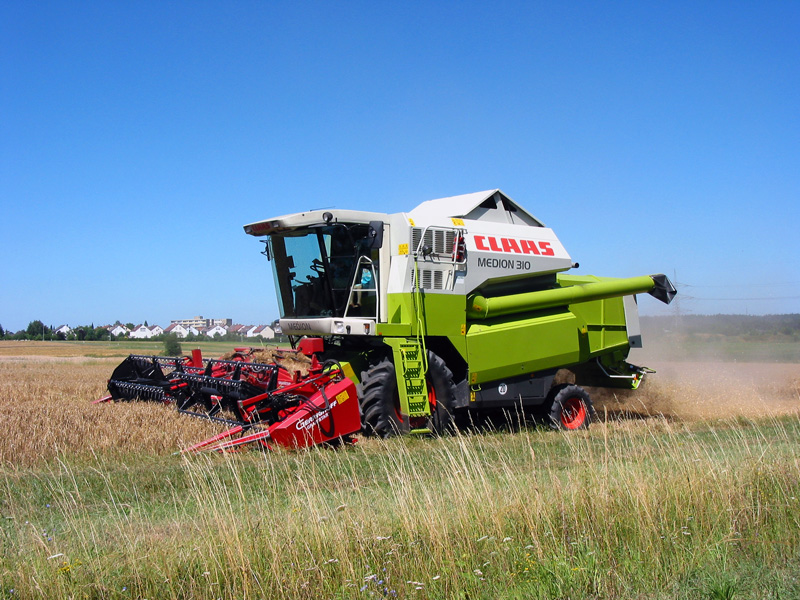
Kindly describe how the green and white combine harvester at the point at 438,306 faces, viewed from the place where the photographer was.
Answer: facing the viewer and to the left of the viewer
